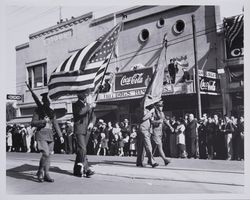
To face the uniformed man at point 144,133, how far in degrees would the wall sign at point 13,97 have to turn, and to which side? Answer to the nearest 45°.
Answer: approximately 90° to its left

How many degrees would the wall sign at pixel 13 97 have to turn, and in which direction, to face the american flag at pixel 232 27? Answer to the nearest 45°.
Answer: approximately 90° to its left

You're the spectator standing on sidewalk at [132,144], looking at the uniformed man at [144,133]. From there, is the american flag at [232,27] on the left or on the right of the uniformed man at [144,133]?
left

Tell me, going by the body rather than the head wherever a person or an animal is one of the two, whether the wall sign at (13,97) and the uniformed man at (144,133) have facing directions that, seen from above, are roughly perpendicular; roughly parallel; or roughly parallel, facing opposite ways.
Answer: roughly perpendicular

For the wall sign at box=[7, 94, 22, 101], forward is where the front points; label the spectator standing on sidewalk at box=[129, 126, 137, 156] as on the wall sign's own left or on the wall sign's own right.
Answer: on the wall sign's own left

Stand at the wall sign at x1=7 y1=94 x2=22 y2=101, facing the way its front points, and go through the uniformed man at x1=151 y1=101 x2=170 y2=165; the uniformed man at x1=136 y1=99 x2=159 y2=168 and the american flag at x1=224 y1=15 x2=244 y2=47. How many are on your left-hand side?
3

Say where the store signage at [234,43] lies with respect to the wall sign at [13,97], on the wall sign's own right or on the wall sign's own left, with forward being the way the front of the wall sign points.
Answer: on the wall sign's own left
